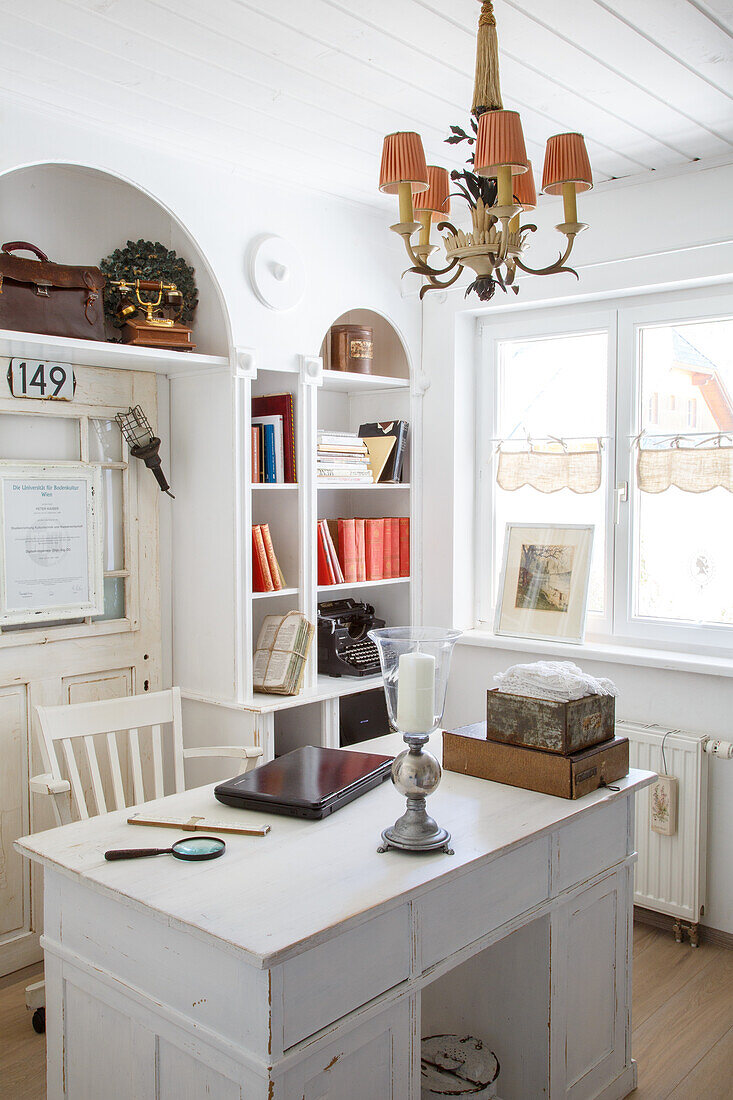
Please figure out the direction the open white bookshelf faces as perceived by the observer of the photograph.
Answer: facing the viewer and to the right of the viewer

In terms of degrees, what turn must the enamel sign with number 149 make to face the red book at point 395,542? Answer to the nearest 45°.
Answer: approximately 45° to its left

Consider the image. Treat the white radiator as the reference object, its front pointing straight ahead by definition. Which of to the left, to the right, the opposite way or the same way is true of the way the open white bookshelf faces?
to the left

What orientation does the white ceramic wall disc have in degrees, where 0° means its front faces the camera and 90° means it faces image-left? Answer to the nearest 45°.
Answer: approximately 315°

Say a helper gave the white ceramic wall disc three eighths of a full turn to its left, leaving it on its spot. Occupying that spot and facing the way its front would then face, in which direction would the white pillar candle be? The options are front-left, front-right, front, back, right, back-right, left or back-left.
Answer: back

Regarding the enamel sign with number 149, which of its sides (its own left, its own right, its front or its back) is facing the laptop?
front

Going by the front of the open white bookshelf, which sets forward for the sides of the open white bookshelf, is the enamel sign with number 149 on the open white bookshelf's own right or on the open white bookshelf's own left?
on the open white bookshelf's own right

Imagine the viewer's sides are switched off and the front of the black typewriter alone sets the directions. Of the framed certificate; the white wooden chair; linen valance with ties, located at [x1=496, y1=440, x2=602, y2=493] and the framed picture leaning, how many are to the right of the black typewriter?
2

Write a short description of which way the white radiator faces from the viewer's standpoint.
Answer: facing the viewer and to the left of the viewer

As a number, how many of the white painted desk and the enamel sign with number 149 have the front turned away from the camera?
0

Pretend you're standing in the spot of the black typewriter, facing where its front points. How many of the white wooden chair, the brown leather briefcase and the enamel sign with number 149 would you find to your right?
3

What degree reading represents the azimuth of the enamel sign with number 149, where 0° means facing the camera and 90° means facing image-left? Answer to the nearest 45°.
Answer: approximately 315°
